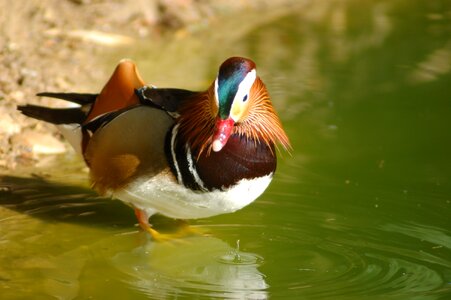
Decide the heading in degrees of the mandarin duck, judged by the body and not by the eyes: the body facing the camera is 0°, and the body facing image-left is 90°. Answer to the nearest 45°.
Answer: approximately 315°
